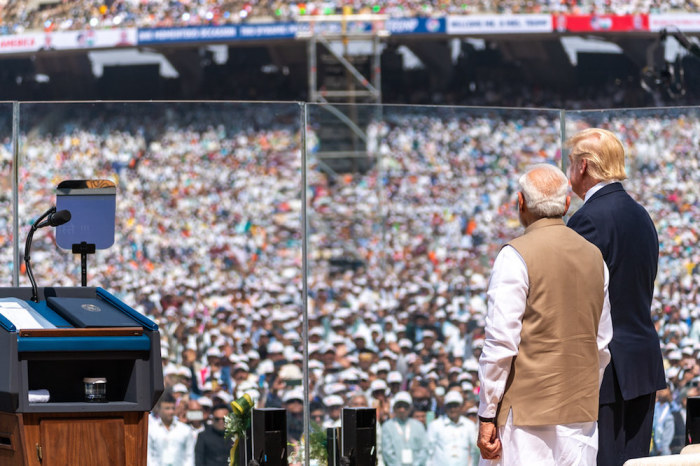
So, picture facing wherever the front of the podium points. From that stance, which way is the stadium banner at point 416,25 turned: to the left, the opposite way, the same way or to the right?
the opposite way

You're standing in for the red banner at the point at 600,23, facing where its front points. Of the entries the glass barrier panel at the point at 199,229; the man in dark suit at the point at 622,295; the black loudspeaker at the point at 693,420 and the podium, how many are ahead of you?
4

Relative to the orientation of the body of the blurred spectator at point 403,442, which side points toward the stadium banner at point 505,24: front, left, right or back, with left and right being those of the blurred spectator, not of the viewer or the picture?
back

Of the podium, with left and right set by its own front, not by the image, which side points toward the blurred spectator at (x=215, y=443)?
front

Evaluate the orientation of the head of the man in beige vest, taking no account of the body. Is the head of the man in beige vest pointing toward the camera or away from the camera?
away from the camera

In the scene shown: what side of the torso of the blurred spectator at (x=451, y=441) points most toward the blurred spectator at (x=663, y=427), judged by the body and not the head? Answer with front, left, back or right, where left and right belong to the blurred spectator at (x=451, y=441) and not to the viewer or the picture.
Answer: left

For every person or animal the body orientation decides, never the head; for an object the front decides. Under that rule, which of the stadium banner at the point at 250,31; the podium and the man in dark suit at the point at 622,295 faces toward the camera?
the stadium banner

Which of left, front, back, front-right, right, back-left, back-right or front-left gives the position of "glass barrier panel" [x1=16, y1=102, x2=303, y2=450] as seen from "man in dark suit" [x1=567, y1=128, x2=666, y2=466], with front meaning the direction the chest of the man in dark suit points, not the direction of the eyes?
front

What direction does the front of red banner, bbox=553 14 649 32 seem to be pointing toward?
toward the camera

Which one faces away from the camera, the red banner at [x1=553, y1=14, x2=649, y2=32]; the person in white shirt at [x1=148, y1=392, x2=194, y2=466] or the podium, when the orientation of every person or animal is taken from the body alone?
the podium

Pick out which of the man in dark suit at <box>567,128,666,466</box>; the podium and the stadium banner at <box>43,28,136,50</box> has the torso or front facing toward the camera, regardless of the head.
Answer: the stadium banner

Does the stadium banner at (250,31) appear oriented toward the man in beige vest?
yes

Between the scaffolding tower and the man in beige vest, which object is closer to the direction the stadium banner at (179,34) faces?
the man in beige vest

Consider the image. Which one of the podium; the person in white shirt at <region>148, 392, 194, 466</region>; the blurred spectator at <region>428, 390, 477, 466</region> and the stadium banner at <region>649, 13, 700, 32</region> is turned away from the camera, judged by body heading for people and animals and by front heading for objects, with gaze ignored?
the podium

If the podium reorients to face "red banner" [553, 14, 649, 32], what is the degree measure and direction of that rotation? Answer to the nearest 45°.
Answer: approximately 45° to its right

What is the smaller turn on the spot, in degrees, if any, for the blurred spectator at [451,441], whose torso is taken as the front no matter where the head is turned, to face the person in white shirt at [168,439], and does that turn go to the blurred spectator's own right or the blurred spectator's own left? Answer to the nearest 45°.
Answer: approximately 90° to the blurred spectator's own right

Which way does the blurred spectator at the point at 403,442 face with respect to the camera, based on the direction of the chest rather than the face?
toward the camera

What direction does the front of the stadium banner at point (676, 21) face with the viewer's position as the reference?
facing the viewer

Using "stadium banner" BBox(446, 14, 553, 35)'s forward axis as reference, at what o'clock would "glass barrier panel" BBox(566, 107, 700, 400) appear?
The glass barrier panel is roughly at 12 o'clock from the stadium banner.
